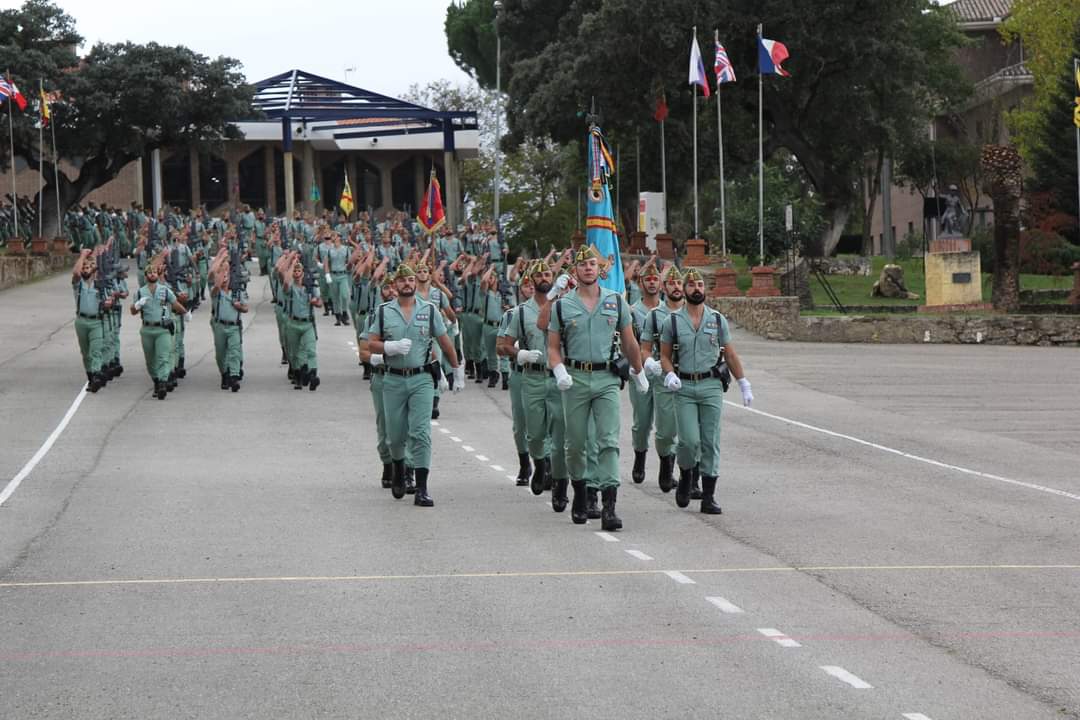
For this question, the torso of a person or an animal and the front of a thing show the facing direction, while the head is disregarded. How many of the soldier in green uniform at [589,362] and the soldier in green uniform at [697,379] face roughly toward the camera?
2

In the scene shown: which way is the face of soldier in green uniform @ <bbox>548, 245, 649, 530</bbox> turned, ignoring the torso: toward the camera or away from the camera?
toward the camera

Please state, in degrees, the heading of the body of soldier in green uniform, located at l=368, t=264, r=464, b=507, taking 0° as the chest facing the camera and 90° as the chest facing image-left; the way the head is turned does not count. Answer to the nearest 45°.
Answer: approximately 0°

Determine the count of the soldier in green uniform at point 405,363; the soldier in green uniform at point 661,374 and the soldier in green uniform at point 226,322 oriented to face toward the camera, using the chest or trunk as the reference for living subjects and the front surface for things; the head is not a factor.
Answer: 3

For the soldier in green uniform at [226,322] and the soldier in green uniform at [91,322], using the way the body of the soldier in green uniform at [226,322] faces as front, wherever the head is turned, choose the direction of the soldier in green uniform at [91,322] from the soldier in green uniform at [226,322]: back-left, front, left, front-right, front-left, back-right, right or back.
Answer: right

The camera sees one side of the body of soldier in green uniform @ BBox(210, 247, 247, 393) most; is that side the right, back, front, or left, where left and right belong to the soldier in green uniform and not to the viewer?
front

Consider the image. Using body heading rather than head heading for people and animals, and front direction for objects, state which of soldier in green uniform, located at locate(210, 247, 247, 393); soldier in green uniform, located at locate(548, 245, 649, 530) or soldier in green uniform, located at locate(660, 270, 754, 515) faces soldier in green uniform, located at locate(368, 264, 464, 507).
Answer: soldier in green uniform, located at locate(210, 247, 247, 393)

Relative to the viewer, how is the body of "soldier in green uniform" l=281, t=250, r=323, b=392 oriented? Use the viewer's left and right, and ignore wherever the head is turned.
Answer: facing the viewer

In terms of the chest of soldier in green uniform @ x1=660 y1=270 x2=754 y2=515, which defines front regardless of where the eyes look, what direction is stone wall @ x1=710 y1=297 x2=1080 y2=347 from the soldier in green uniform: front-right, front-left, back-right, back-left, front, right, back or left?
back

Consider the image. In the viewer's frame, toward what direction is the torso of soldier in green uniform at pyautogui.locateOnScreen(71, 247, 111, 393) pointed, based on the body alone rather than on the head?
toward the camera

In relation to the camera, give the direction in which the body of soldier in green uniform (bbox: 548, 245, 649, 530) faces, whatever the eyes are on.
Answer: toward the camera

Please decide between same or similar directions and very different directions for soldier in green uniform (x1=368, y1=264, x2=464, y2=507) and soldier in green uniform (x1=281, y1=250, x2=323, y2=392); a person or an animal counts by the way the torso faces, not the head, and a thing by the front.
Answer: same or similar directions

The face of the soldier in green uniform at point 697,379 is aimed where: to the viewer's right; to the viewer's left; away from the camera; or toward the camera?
toward the camera

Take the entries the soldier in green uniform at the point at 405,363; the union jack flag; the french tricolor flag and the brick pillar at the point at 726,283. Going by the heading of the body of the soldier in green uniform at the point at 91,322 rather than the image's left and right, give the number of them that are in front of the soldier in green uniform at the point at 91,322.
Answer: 1

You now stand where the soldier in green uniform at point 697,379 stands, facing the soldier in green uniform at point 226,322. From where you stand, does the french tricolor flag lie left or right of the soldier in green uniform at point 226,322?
right

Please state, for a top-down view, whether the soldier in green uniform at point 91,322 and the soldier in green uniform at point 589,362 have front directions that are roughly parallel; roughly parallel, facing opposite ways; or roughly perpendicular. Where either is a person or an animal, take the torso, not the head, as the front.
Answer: roughly parallel
